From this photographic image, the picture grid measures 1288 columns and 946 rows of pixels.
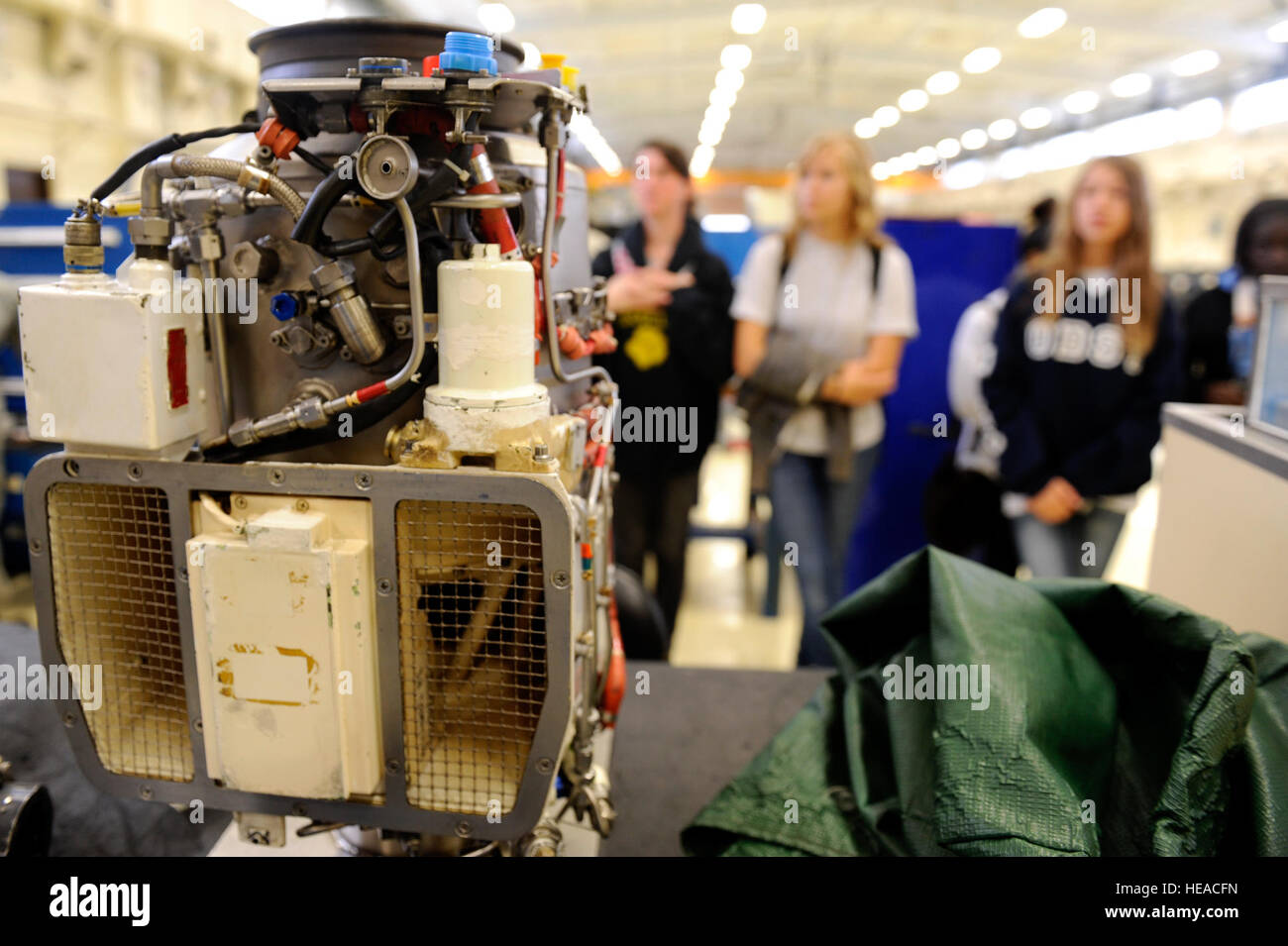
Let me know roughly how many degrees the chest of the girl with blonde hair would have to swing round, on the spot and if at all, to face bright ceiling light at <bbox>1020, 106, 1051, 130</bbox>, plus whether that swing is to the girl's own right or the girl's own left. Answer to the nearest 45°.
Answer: approximately 180°

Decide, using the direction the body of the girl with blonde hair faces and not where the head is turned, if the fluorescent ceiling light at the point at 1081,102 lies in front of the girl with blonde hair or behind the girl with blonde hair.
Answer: behind

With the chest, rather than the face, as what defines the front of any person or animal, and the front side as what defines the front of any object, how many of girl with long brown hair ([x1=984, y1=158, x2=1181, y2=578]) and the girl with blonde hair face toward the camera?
2

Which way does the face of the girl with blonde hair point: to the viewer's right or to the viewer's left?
to the viewer's left

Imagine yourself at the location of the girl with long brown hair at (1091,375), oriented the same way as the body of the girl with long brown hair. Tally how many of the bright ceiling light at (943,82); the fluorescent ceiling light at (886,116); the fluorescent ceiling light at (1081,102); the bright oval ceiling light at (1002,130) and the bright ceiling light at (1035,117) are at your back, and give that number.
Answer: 5

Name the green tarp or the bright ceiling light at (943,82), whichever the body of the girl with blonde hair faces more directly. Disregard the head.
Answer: the green tarp

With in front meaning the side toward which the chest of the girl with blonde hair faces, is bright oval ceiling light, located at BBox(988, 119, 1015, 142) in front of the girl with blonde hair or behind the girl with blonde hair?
behind

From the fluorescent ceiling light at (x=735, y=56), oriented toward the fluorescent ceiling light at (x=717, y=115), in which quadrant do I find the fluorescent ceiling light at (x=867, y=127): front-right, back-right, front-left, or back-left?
front-right

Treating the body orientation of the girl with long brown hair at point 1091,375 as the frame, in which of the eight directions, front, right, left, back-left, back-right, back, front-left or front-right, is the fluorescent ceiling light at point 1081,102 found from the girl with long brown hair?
back

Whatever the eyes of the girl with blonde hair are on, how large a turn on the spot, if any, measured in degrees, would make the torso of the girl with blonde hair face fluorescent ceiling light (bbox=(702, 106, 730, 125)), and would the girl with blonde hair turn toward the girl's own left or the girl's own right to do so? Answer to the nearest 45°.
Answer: approximately 180°

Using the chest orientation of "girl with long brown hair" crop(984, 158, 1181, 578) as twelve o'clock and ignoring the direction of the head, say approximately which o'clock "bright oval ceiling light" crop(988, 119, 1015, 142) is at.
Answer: The bright oval ceiling light is roughly at 6 o'clock from the girl with long brown hair.

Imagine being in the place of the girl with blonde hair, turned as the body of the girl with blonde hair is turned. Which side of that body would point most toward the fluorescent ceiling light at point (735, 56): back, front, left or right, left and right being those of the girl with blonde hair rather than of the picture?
back

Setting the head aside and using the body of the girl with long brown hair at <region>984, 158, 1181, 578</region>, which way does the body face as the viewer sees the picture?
toward the camera

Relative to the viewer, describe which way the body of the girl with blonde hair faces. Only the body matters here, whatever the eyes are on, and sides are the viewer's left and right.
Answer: facing the viewer

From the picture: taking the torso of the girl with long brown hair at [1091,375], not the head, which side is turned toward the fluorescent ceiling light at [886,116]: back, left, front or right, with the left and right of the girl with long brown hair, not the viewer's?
back

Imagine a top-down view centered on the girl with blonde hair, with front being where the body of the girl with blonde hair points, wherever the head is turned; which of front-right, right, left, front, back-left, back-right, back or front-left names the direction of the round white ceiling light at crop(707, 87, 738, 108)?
back
